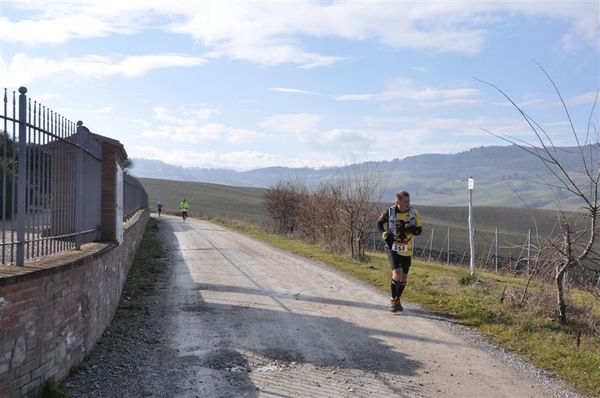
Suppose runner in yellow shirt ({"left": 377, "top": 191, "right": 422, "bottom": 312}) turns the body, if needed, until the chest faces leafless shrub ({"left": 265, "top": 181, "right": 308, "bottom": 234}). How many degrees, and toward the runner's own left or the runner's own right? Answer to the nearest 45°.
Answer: approximately 180°

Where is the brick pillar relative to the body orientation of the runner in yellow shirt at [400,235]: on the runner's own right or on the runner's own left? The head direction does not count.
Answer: on the runner's own right

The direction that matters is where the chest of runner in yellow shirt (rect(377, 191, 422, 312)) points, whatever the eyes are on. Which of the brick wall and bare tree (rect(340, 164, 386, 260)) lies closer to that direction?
the brick wall

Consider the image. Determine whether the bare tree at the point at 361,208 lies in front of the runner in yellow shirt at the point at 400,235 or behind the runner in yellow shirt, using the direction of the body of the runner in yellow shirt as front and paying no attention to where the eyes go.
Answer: behind

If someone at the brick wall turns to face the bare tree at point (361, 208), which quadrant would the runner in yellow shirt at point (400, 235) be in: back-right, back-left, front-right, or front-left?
front-right

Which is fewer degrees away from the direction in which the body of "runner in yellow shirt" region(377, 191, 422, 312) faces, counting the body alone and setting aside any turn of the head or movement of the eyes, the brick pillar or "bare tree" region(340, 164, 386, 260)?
the brick pillar

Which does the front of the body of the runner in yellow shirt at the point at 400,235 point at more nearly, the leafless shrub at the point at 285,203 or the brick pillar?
the brick pillar

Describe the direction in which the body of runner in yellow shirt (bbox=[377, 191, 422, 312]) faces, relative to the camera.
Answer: toward the camera
